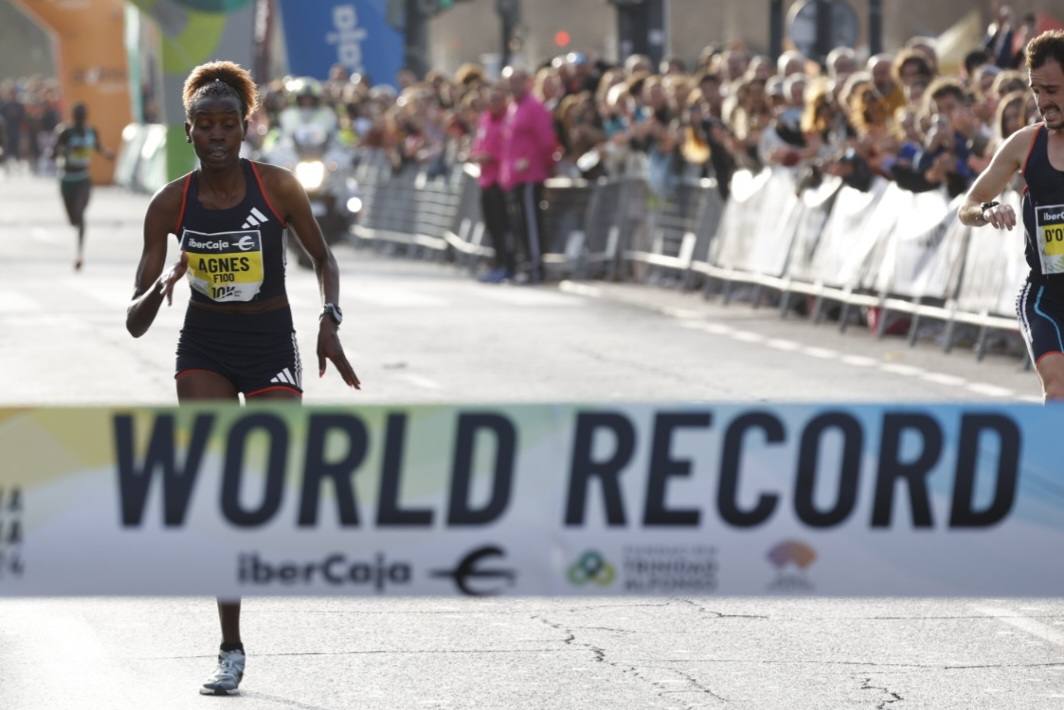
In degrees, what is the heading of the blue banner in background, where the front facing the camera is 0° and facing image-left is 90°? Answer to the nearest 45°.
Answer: approximately 0°

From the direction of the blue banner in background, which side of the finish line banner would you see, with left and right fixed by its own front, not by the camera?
back

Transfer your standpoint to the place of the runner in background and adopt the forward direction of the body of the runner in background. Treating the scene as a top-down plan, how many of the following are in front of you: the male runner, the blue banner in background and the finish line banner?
2

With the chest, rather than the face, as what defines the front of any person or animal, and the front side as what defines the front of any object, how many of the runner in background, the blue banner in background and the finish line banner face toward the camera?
3

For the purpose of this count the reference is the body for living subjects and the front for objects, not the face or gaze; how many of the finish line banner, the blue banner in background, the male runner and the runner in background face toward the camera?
4

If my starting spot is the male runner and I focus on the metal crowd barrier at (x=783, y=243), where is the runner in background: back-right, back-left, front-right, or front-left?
front-left

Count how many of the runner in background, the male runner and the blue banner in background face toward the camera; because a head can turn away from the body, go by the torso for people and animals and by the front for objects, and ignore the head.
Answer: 3

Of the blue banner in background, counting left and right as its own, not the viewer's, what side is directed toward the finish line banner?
front

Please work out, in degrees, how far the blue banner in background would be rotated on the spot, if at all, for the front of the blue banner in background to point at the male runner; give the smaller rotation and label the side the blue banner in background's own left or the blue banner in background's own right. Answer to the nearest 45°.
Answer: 0° — it already faces them

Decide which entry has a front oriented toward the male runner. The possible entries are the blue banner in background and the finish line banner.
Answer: the blue banner in background

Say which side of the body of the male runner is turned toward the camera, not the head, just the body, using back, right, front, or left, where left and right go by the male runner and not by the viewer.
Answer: front
